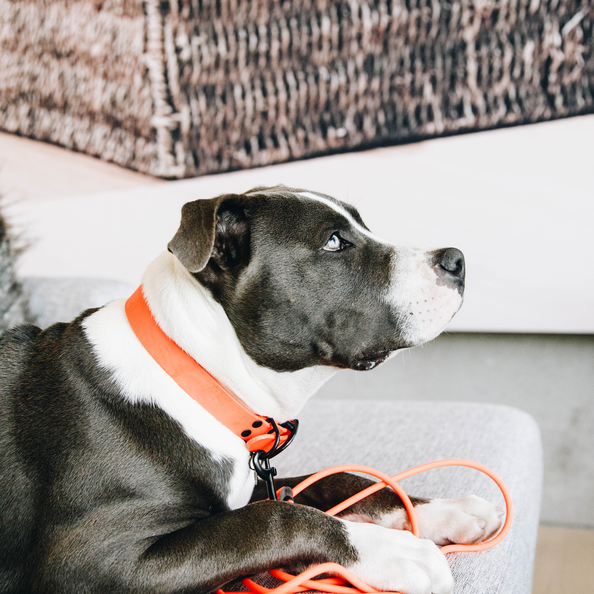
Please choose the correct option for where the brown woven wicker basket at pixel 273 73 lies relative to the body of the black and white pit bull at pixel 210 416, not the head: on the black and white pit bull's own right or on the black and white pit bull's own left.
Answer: on the black and white pit bull's own left

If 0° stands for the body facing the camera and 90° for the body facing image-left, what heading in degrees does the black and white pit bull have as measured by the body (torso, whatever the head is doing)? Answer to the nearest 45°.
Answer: approximately 270°
